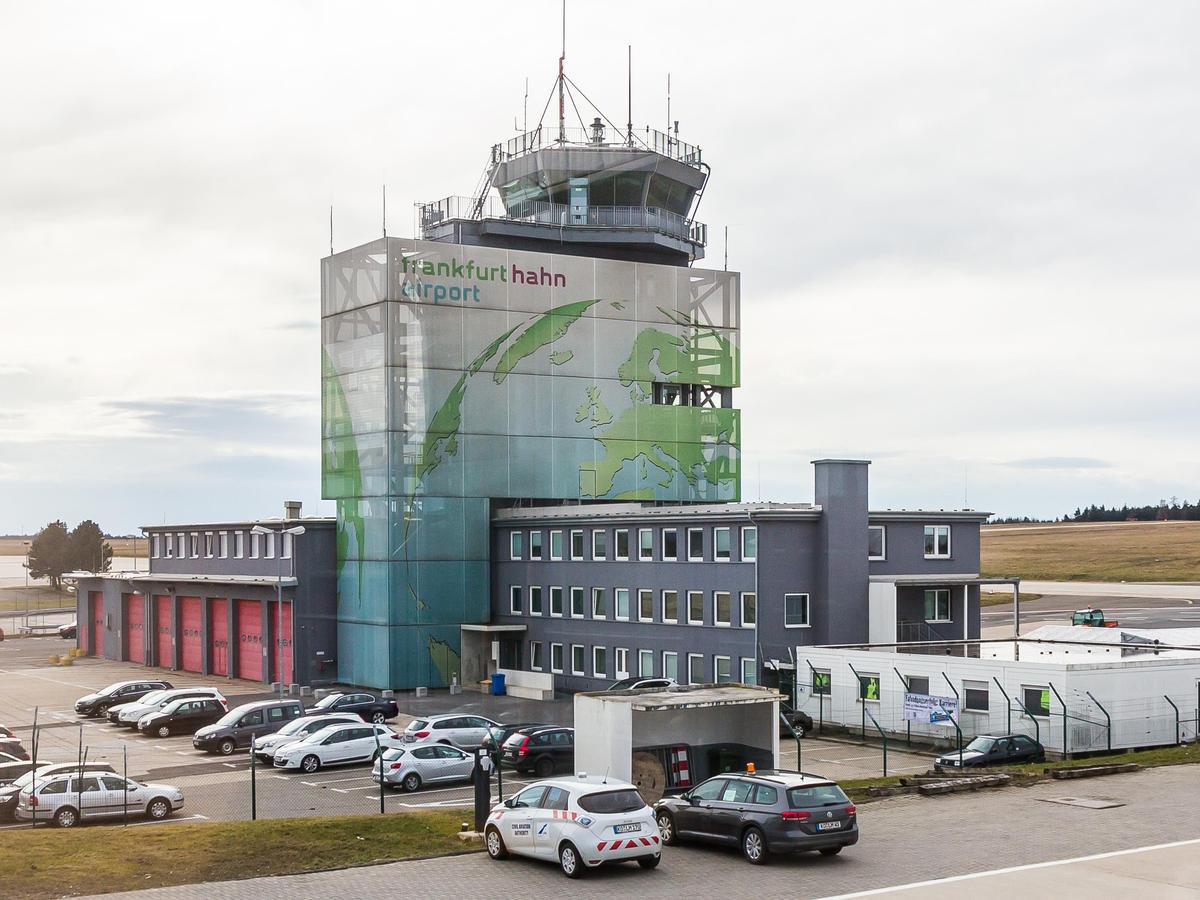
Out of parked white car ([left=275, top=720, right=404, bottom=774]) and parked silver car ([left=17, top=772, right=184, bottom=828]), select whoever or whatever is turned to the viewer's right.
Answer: the parked silver car

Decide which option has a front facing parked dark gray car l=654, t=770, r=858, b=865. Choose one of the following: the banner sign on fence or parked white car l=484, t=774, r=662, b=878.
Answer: the banner sign on fence

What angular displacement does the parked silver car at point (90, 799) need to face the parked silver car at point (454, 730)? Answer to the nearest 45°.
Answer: approximately 45° to its left

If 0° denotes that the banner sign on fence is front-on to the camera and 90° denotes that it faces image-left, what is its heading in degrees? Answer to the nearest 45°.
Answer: approximately 0°

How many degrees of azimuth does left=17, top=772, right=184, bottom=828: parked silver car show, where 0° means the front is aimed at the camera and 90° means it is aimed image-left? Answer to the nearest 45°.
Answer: approximately 270°

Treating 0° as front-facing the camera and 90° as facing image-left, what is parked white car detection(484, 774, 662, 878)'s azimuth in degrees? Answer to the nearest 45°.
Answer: approximately 135°

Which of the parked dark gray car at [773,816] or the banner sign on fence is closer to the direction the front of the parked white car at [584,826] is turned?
the banner sign on fence

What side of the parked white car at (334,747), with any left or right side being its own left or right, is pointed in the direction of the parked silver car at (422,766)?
left

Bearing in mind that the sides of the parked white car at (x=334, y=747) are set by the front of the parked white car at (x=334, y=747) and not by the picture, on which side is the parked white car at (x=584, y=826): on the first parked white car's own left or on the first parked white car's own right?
on the first parked white car's own left

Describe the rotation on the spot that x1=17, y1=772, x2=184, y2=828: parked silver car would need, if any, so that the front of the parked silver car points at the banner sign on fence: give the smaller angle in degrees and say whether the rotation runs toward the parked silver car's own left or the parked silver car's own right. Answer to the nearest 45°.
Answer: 0° — it already faces it

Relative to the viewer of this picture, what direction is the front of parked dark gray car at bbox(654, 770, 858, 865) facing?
facing away from the viewer and to the left of the viewer

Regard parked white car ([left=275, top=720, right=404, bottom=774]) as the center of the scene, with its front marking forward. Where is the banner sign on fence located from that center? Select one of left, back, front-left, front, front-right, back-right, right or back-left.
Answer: back-left
